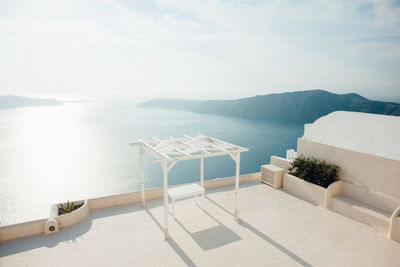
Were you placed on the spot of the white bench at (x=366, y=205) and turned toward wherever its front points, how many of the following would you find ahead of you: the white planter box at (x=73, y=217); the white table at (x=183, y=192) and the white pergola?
3

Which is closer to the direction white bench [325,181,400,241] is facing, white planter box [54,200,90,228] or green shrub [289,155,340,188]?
the white planter box

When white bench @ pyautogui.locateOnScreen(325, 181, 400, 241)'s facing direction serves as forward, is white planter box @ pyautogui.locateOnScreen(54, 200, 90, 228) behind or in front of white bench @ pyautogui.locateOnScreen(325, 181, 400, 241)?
in front

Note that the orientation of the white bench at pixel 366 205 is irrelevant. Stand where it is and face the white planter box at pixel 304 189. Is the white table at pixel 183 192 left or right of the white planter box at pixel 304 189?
left

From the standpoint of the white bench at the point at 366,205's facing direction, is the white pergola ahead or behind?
ahead

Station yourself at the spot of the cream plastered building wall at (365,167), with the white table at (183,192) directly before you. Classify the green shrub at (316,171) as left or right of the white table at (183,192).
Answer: right

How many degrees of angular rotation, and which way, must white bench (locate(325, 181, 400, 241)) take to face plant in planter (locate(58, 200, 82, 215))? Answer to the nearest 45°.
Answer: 0° — it already faces it

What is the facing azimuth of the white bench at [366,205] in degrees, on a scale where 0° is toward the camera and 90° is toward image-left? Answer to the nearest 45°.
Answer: approximately 45°

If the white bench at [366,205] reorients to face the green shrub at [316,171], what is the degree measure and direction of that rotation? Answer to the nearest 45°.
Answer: approximately 90° to its right

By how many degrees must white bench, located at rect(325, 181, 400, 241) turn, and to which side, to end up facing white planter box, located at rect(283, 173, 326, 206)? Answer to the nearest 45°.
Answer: approximately 45° to its right

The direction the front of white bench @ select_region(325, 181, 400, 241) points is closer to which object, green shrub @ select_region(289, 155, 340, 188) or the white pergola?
the white pergola
